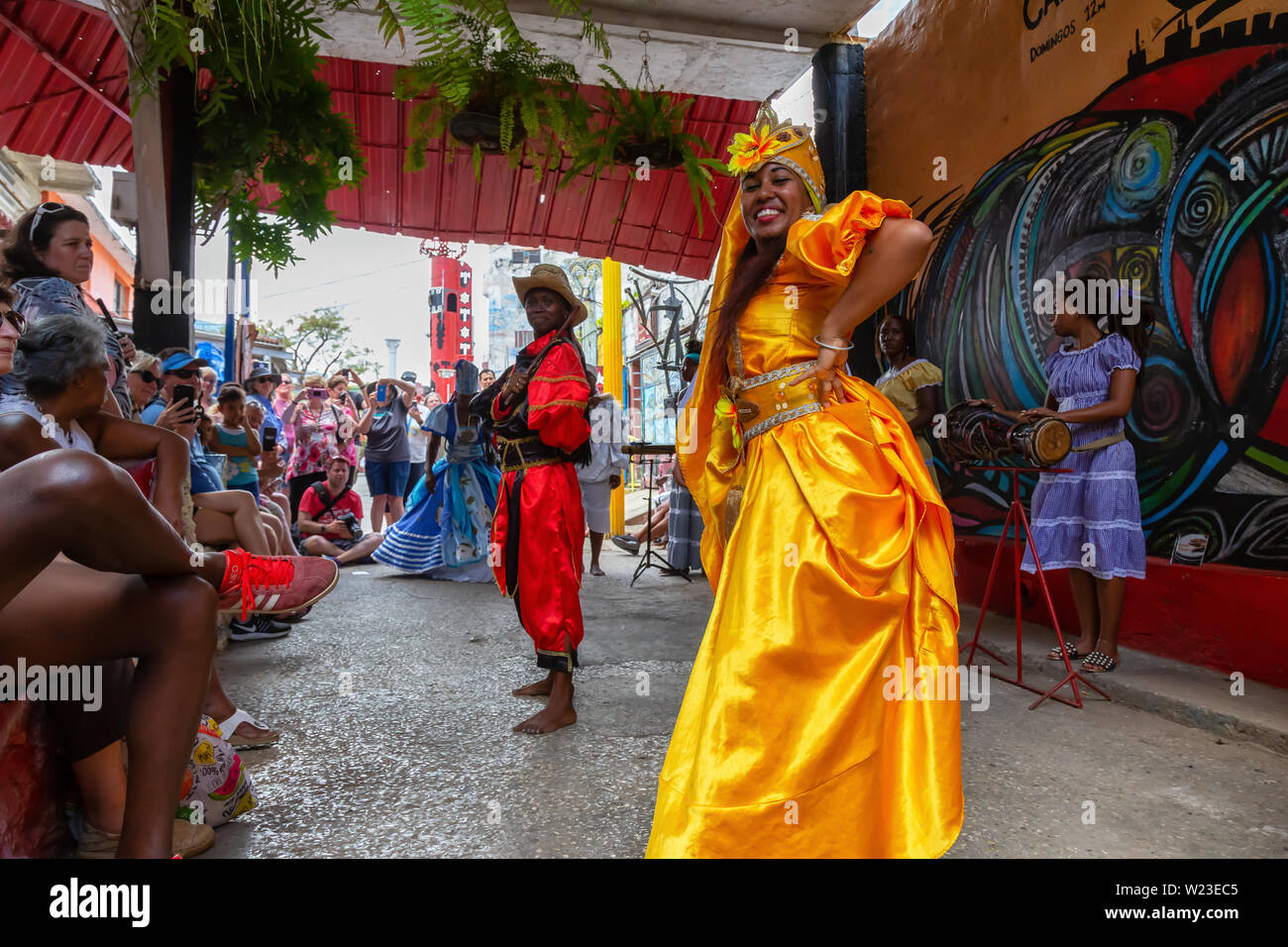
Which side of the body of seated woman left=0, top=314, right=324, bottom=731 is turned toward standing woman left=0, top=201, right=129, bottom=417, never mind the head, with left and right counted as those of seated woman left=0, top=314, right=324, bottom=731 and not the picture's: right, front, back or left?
left

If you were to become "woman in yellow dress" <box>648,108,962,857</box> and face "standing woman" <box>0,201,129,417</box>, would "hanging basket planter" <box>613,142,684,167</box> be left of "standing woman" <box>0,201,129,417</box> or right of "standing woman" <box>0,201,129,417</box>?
right

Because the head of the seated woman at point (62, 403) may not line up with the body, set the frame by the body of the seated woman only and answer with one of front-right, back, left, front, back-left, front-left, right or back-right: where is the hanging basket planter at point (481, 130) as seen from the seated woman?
front-left

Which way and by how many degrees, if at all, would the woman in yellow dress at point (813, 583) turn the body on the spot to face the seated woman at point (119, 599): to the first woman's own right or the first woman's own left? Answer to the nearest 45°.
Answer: approximately 45° to the first woman's own right

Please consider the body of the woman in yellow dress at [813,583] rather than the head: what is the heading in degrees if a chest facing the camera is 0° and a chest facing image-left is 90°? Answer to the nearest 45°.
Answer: approximately 45°

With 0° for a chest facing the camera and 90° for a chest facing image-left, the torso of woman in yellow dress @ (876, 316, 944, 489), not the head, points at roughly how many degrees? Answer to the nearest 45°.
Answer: approximately 45°

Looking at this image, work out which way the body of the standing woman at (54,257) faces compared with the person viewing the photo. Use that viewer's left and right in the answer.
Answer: facing to the right of the viewer

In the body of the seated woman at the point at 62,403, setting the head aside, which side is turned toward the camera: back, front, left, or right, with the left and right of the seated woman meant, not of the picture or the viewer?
right
